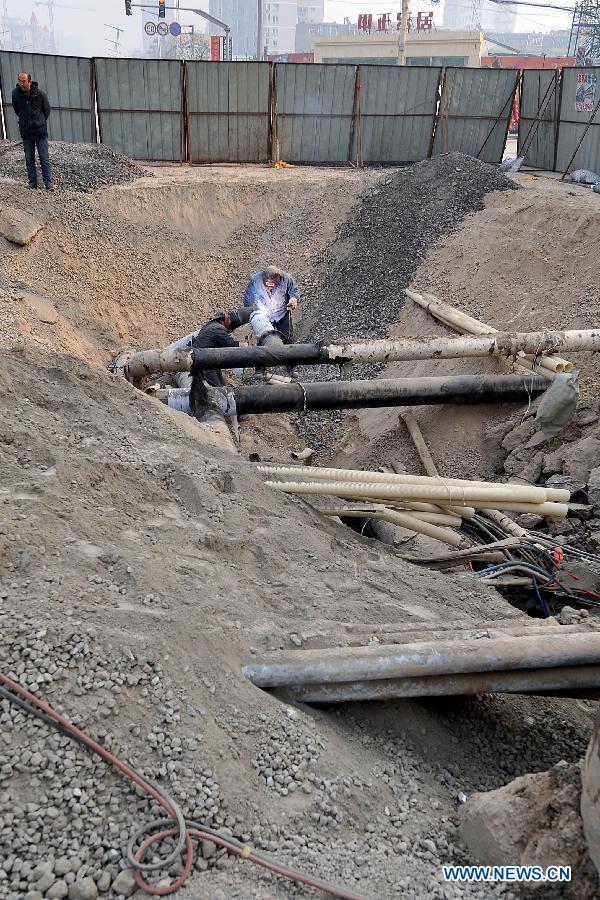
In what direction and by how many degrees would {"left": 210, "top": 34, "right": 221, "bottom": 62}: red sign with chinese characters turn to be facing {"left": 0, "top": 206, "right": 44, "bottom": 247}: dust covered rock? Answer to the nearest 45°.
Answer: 0° — it already faces it

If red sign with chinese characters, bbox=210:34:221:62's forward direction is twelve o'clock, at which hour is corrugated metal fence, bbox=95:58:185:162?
The corrugated metal fence is roughly at 12 o'clock from the red sign with chinese characters.

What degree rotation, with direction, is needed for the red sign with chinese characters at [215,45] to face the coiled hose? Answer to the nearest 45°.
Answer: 0° — it already faces it

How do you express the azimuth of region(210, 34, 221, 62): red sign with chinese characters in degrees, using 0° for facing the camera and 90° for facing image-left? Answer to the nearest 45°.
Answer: approximately 0°

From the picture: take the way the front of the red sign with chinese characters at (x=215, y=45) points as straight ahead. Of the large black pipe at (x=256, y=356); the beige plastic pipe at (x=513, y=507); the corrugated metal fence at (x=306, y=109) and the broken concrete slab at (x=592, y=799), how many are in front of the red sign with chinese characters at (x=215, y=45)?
4

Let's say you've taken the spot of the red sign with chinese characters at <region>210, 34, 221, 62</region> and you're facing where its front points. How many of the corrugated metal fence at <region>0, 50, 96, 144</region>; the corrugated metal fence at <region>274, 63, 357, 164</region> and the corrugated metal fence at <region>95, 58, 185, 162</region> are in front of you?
3

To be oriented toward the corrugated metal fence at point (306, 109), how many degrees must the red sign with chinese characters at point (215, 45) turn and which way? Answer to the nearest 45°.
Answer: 0° — it already faces it

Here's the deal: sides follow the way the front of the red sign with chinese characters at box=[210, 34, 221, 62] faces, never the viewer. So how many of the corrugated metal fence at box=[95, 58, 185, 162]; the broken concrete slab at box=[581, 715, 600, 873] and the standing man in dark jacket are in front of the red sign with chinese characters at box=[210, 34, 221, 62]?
3
